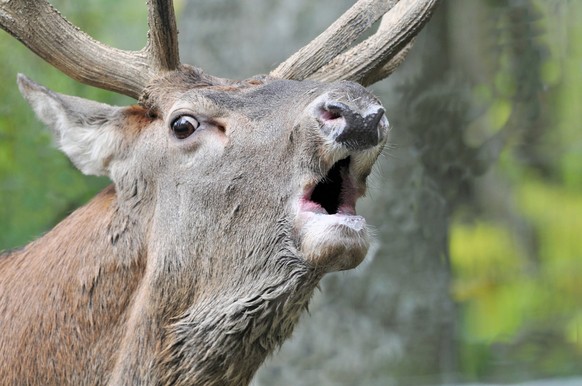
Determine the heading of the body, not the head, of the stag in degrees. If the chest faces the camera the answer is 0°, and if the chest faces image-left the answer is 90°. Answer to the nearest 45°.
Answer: approximately 315°
